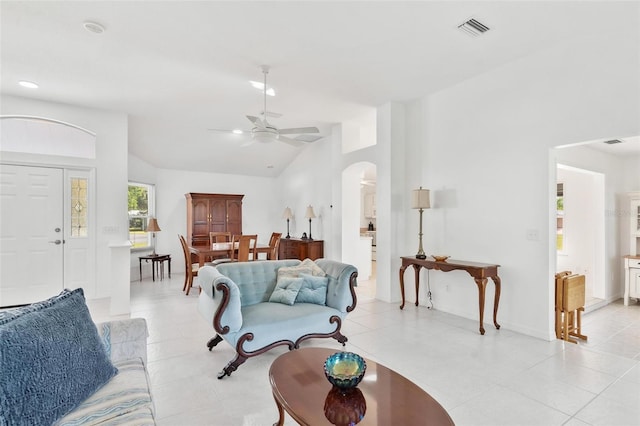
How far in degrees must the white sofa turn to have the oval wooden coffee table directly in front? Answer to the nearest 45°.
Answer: approximately 45° to its right

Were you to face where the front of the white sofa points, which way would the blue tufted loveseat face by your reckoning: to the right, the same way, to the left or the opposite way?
to the right

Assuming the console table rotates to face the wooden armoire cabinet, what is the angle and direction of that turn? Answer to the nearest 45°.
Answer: approximately 45° to its right

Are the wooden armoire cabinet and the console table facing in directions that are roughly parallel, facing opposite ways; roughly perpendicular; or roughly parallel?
roughly perpendicular

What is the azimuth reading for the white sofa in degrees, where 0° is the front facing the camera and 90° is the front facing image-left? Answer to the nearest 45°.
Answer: approximately 270°

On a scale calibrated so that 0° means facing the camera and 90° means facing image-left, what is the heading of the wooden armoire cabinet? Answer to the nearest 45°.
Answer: approximately 0°

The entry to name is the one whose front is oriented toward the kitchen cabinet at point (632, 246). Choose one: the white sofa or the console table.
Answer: the white sofa
